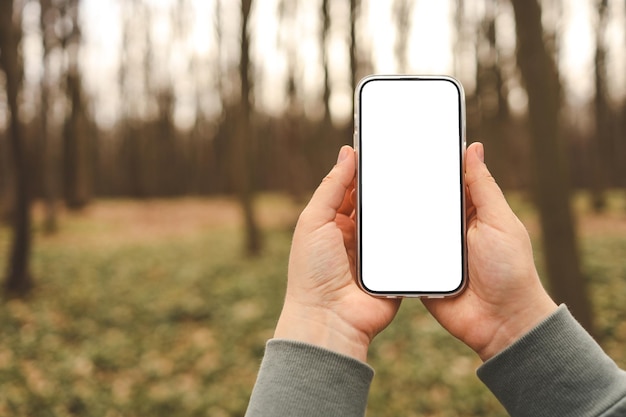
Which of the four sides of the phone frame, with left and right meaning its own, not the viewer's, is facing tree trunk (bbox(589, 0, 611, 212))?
back

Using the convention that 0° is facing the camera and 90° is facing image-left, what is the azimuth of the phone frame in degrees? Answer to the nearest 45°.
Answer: approximately 0°

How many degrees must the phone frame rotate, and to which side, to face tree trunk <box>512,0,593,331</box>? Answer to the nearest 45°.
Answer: approximately 180°

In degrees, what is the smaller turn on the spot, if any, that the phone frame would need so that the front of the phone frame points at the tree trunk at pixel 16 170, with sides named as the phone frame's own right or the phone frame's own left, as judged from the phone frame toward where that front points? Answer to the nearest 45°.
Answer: approximately 135° to the phone frame's own right

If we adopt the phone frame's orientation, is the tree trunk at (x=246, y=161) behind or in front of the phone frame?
behind

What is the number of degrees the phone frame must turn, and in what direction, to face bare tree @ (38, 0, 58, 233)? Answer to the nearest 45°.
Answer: approximately 135° to its right

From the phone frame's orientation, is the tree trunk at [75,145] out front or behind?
behind
